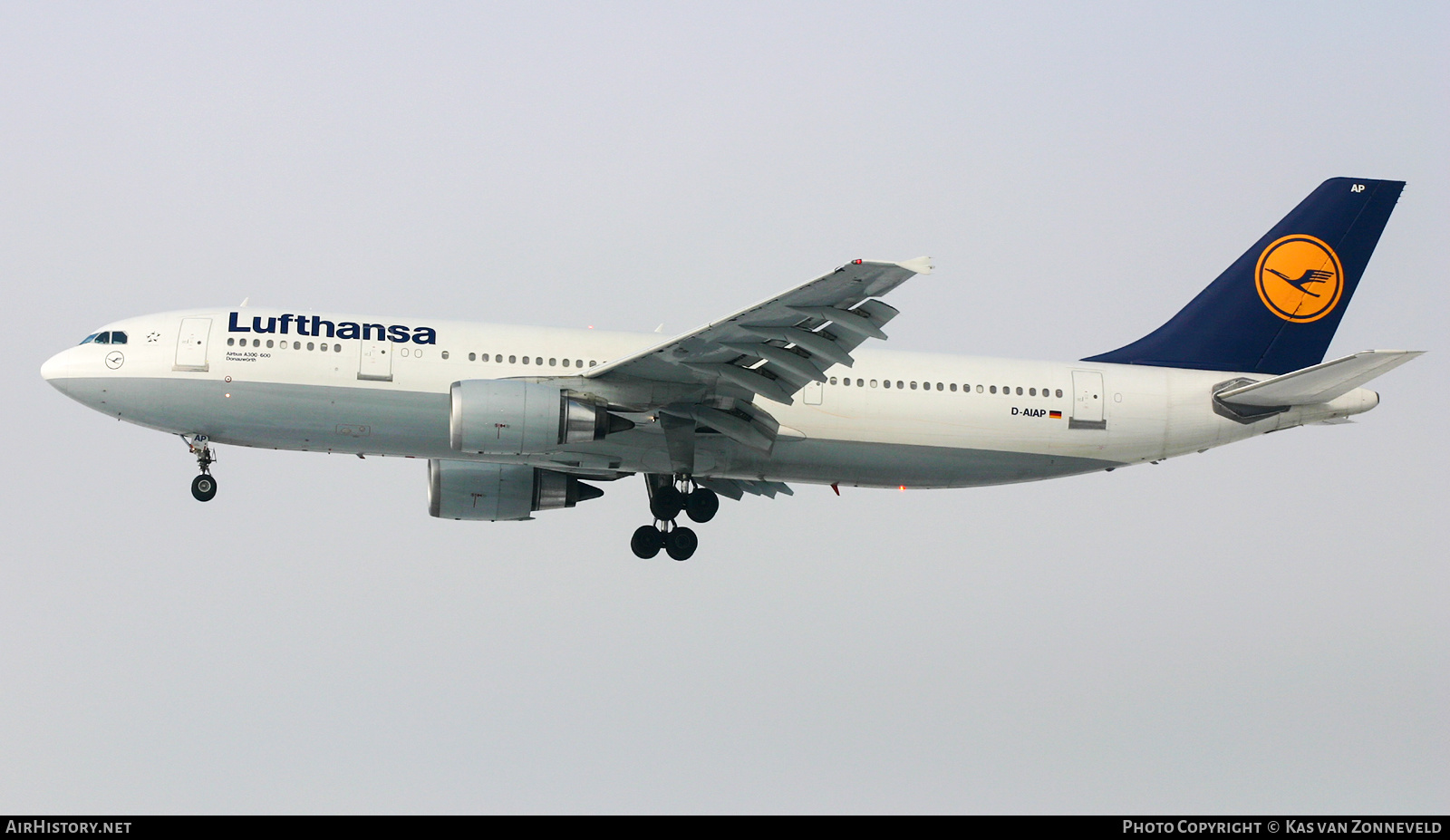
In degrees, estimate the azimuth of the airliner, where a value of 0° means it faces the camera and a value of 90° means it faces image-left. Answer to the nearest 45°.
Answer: approximately 90°
